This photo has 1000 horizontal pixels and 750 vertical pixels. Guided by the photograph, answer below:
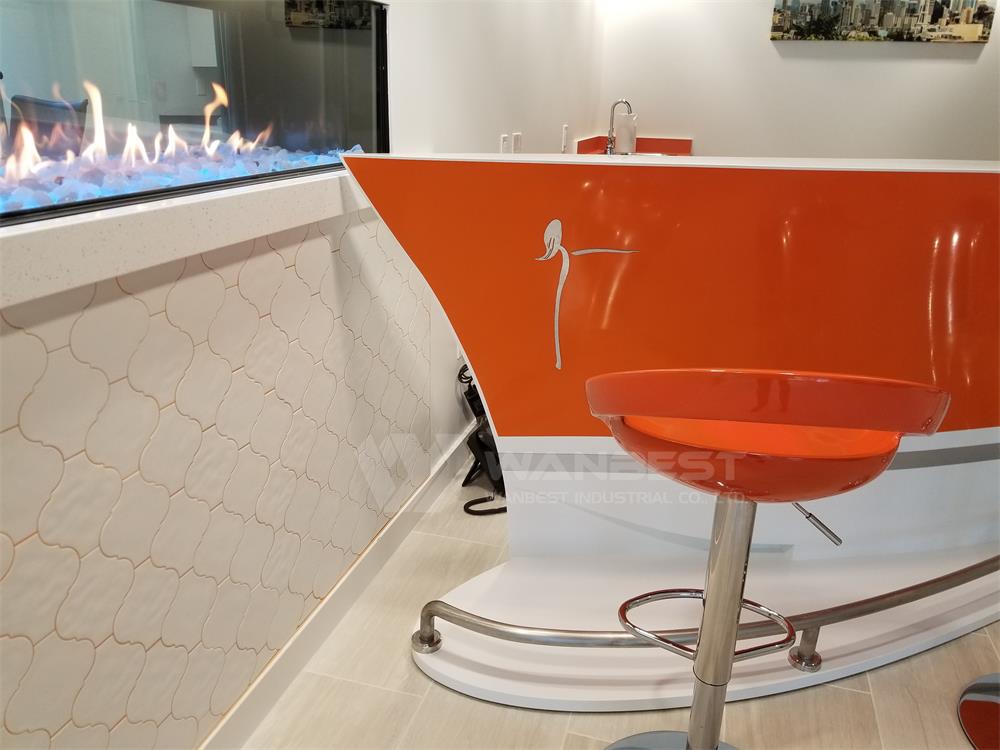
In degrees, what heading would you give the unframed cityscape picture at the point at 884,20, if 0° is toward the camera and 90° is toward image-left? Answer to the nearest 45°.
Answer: approximately 0°

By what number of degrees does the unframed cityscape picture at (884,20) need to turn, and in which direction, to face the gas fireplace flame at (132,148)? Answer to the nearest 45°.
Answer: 0° — it already faces it

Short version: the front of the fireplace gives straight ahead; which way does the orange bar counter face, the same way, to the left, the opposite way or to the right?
to the right

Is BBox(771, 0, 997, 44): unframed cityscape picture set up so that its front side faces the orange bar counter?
yes

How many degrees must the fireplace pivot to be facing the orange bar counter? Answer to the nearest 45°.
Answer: approximately 45° to its left

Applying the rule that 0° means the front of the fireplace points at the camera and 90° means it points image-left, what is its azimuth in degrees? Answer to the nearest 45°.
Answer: approximately 315°

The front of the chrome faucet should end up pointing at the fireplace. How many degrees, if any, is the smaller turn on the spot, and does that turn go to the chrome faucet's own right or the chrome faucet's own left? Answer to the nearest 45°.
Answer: approximately 90° to the chrome faucet's own right

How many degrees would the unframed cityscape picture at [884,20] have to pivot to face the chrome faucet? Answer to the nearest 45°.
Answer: approximately 90° to its right
